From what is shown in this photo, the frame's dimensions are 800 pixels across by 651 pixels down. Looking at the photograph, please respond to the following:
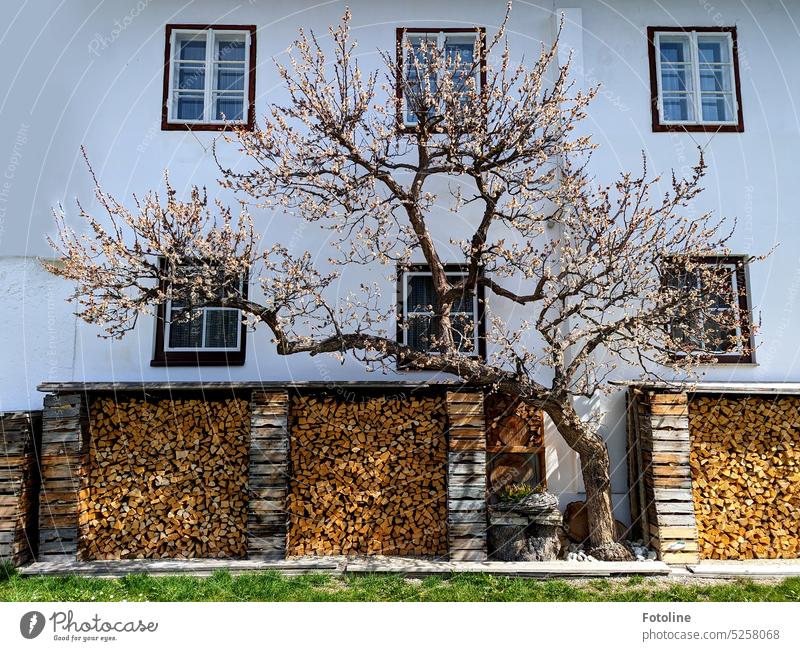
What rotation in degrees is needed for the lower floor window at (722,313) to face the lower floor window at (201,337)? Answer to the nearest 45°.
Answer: approximately 45° to its right

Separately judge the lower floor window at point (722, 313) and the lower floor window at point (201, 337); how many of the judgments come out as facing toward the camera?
2

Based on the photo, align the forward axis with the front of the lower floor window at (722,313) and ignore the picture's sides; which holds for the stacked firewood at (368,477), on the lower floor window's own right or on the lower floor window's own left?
on the lower floor window's own right

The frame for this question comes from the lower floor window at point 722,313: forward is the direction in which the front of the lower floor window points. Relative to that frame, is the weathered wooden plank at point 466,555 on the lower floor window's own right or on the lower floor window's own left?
on the lower floor window's own right

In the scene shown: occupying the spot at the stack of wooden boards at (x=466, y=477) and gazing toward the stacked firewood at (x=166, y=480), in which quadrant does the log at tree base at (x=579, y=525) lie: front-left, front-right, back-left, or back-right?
back-right

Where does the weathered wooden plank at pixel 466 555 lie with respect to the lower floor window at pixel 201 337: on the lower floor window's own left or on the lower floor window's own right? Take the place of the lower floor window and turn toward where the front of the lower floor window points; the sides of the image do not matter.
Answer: on the lower floor window's own left

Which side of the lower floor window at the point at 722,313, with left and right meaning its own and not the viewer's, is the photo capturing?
front

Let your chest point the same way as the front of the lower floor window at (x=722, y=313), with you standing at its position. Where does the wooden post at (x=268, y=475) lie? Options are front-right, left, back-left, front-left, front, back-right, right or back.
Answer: front-right

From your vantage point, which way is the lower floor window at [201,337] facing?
toward the camera

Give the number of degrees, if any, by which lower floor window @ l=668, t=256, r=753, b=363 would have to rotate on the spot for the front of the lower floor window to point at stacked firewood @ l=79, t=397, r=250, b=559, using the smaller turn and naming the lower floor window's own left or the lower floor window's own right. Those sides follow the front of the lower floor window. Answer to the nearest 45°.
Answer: approximately 45° to the lower floor window's own right
